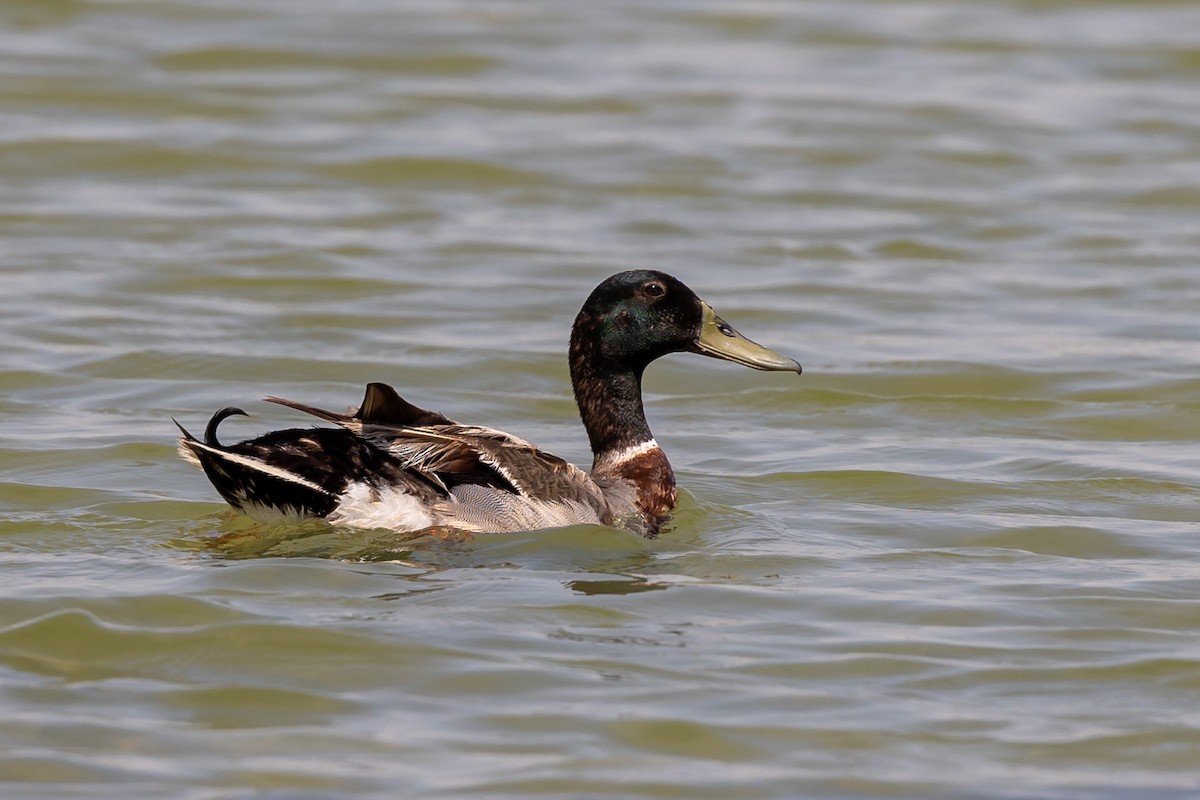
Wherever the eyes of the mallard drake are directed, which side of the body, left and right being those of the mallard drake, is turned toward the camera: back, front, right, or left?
right
